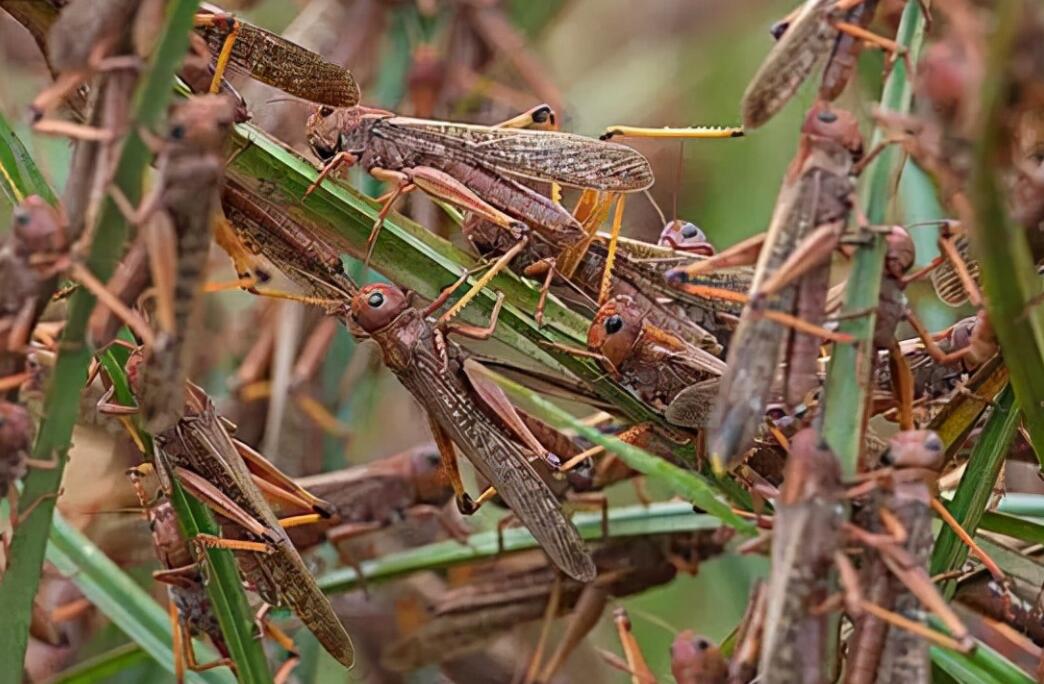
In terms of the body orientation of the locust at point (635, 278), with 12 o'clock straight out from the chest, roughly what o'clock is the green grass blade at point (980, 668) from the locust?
The green grass blade is roughly at 7 o'clock from the locust.

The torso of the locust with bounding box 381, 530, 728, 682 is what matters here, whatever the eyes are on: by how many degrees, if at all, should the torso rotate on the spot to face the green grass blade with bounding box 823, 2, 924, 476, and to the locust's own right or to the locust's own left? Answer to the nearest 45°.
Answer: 0° — it already faces it

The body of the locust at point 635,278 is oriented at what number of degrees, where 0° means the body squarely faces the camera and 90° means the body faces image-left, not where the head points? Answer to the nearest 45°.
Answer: approximately 90°

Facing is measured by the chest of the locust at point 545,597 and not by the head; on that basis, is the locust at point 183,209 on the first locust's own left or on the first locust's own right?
on the first locust's own right

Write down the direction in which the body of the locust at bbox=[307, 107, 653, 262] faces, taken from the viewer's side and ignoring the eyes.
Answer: to the viewer's left

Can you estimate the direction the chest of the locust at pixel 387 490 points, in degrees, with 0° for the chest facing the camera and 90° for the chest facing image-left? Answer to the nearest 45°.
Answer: approximately 270°
